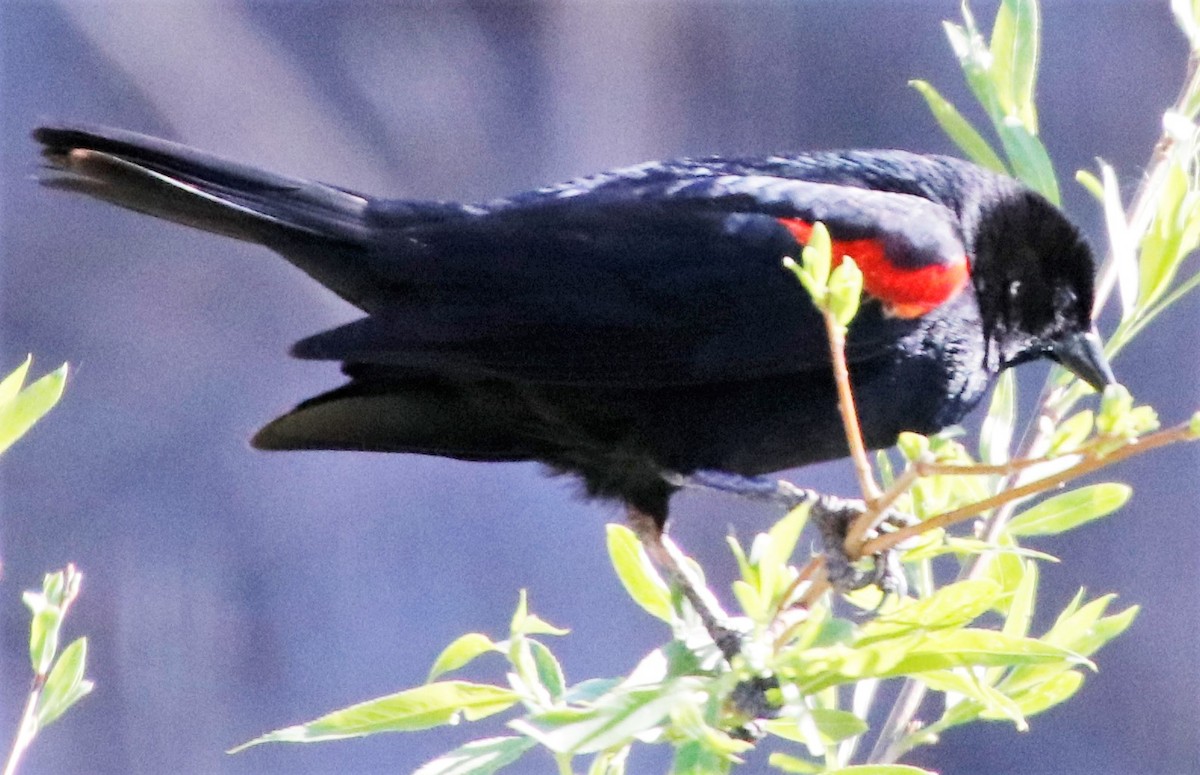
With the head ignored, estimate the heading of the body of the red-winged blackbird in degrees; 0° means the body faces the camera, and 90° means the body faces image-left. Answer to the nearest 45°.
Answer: approximately 270°

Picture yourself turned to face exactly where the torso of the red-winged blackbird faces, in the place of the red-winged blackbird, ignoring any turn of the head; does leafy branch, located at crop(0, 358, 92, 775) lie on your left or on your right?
on your right
